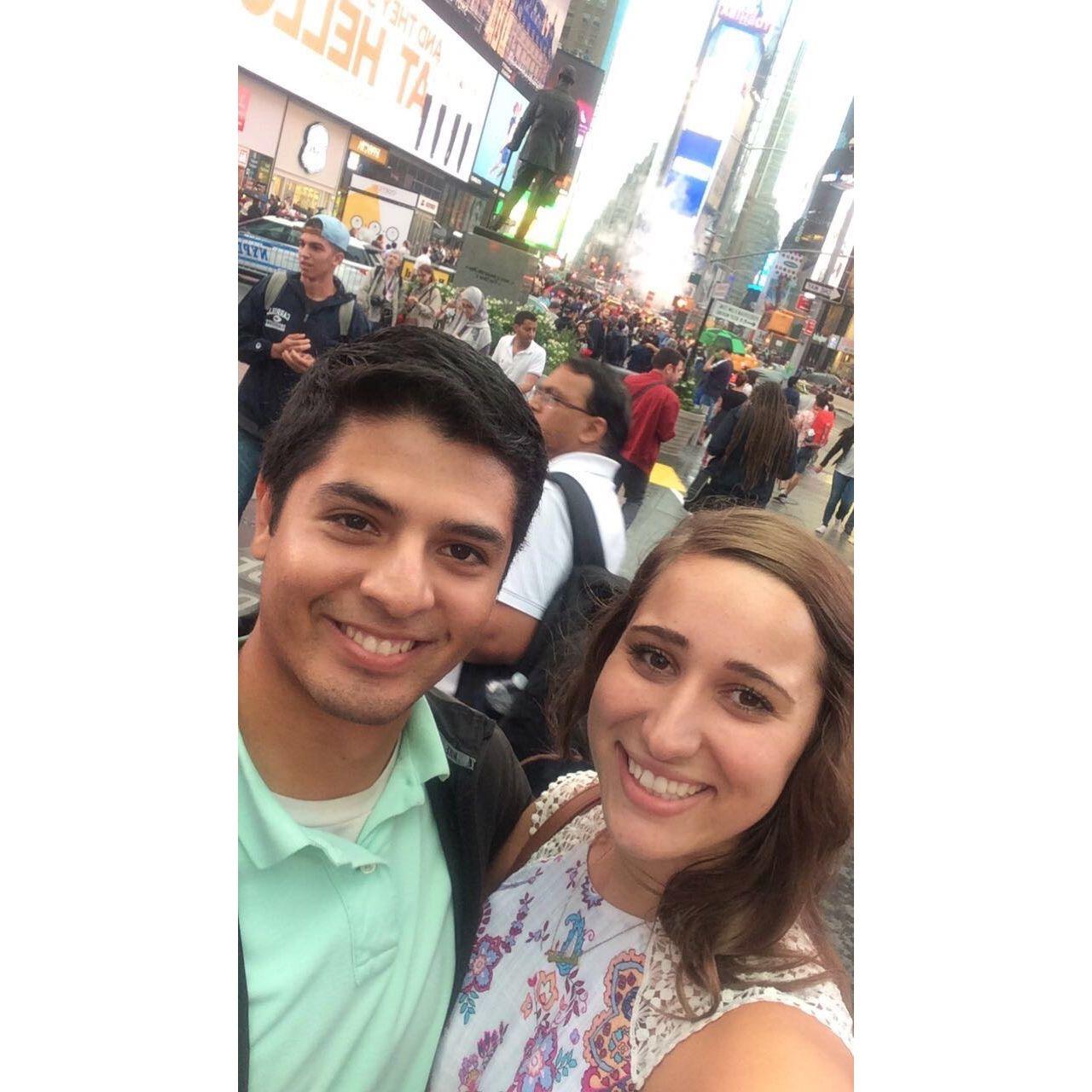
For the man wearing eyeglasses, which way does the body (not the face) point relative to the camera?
to the viewer's left

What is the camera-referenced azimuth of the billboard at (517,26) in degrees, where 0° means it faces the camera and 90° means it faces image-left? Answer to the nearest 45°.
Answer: approximately 315°

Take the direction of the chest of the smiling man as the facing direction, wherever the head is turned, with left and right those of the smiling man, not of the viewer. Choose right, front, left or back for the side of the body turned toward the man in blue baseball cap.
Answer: back

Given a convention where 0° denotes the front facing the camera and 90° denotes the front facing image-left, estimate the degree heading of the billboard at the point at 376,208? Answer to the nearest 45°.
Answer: approximately 0°

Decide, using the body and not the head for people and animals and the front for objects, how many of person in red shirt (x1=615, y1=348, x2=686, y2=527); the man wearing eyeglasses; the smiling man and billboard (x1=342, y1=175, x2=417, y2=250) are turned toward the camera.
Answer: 2

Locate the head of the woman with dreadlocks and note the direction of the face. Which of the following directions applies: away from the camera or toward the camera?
away from the camera

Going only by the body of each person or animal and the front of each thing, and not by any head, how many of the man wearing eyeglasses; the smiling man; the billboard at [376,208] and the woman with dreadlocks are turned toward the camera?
2

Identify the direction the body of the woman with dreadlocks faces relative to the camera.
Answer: away from the camera

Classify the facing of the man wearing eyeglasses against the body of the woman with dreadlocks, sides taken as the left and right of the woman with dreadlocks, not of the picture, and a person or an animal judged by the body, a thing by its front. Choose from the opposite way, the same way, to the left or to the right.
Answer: to the left

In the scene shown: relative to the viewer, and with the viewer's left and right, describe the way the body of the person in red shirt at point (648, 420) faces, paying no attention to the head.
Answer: facing away from the viewer and to the right of the viewer

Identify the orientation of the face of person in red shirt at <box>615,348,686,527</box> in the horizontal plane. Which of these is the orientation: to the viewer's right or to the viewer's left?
to the viewer's right

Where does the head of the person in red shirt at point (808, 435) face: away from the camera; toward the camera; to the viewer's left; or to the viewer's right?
away from the camera

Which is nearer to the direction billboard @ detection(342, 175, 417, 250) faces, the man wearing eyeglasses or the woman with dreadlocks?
the man wearing eyeglasses
